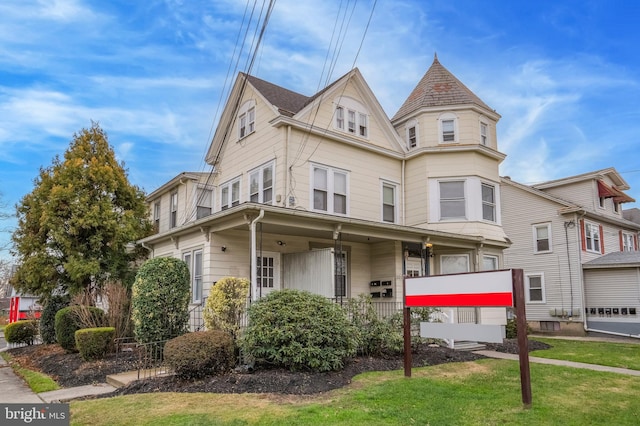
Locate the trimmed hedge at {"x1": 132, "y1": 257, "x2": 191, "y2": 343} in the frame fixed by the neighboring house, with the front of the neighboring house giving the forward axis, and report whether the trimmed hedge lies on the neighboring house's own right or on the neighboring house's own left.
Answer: on the neighboring house's own right

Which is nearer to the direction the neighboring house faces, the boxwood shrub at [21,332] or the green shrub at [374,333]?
the green shrub

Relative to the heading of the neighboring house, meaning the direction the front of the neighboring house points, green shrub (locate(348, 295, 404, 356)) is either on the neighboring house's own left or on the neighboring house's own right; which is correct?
on the neighboring house's own right

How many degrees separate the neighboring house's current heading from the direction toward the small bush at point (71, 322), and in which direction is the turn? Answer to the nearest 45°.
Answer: approximately 90° to its right

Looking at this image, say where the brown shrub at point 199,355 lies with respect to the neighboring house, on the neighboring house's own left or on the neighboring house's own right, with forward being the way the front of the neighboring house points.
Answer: on the neighboring house's own right

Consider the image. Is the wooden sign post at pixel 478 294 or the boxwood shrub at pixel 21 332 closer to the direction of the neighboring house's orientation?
the wooden sign post

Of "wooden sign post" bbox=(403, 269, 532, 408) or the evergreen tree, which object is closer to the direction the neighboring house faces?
the wooden sign post

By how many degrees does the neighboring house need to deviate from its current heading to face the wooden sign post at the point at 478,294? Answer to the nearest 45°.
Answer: approximately 45° to its right

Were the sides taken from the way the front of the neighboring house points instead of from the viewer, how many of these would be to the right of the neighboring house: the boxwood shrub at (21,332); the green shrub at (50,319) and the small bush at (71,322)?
3
